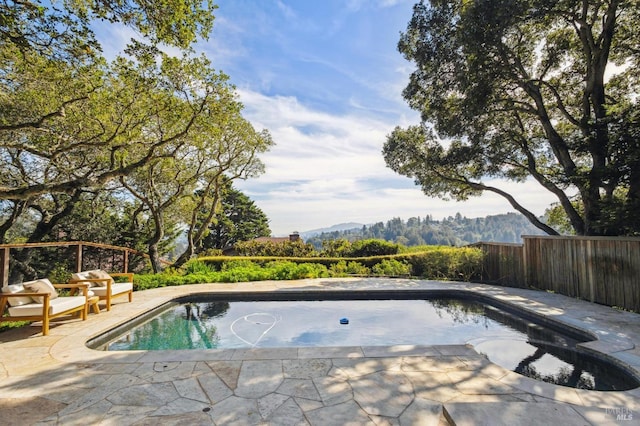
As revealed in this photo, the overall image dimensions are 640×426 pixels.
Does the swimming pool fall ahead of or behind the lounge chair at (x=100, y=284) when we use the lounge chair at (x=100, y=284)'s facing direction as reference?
ahead

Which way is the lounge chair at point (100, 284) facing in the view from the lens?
facing the viewer and to the right of the viewer

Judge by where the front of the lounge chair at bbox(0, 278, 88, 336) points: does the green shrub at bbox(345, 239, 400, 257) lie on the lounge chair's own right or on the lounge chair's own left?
on the lounge chair's own left

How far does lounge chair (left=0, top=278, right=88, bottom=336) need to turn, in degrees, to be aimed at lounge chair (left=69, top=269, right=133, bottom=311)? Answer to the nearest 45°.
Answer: approximately 90° to its left

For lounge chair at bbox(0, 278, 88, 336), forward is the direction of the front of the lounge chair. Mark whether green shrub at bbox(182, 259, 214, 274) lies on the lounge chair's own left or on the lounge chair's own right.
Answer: on the lounge chair's own left

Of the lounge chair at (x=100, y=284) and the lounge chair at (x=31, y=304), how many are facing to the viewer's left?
0

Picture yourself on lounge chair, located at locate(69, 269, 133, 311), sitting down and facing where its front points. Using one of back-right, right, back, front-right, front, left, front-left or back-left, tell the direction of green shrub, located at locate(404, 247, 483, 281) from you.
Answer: front-left

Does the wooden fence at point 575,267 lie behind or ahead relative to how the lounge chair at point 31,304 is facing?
ahead

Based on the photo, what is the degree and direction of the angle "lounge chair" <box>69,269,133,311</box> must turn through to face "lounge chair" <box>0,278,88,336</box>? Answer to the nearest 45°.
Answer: approximately 90° to its right

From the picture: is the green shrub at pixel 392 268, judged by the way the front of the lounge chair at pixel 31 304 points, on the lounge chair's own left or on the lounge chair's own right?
on the lounge chair's own left

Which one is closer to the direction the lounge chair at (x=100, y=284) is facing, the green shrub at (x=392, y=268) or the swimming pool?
the swimming pool
